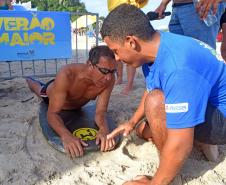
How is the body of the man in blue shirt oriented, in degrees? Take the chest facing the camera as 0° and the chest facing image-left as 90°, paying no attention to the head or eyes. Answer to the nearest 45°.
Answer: approximately 90°

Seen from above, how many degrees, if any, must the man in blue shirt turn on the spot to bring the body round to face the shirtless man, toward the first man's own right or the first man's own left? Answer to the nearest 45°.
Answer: approximately 45° to the first man's own right

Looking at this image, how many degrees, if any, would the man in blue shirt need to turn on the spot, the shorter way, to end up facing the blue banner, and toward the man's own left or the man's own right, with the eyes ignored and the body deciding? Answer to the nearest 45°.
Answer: approximately 45° to the man's own right
